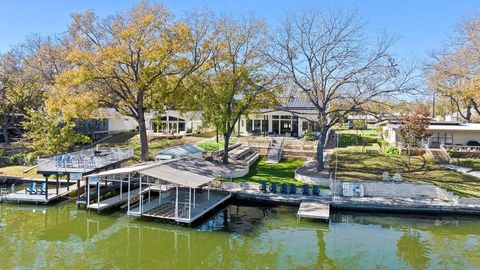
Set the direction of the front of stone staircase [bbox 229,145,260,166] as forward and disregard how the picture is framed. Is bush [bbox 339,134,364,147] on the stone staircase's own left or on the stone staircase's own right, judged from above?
on the stone staircase's own left

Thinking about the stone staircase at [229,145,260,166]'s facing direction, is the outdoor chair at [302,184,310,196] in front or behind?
in front

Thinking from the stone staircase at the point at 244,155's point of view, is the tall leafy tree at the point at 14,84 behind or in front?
behind

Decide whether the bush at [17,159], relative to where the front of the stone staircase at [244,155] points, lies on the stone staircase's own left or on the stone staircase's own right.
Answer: on the stone staircase's own right

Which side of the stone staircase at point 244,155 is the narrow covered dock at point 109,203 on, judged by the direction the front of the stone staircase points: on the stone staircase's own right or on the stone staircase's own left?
on the stone staircase's own right

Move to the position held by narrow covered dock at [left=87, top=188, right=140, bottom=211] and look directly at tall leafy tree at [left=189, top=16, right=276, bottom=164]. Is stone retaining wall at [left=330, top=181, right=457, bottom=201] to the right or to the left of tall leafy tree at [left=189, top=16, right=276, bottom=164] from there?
right

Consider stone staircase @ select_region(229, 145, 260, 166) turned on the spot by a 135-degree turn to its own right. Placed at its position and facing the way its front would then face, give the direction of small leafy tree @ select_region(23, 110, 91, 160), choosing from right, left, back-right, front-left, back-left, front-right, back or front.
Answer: front

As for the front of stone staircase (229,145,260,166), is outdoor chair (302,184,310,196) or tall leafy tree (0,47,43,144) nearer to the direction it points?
the outdoor chair

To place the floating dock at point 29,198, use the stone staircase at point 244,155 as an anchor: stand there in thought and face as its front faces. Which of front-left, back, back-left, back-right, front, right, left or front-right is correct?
right

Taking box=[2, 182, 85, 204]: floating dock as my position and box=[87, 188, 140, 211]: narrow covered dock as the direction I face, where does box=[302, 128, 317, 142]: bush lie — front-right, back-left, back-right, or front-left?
front-left

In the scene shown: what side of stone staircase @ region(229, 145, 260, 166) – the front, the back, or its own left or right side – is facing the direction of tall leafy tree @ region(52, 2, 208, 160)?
right

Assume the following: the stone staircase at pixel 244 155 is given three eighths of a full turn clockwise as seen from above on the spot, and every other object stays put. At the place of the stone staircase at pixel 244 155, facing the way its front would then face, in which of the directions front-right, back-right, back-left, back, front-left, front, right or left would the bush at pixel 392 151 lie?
back

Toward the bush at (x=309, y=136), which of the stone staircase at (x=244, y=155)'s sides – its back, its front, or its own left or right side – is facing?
left

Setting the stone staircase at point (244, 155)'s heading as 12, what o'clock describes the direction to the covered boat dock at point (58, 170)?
The covered boat dock is roughly at 3 o'clock from the stone staircase.
